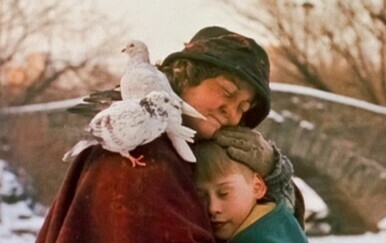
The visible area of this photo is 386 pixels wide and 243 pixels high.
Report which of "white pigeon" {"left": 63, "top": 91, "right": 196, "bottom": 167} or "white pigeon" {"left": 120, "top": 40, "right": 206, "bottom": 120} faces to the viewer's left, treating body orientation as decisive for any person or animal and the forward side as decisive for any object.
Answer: "white pigeon" {"left": 120, "top": 40, "right": 206, "bottom": 120}

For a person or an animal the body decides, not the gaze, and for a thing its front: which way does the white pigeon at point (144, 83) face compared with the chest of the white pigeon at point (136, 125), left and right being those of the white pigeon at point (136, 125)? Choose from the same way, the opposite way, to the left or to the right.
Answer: the opposite way

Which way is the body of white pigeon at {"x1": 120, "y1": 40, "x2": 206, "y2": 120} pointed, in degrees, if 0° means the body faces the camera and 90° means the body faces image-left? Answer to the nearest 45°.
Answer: approximately 90°

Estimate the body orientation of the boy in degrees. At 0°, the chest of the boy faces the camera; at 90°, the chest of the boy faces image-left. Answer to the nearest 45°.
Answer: approximately 45°

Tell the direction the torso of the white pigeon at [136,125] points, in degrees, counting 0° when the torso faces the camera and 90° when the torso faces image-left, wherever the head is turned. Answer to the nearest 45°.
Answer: approximately 270°

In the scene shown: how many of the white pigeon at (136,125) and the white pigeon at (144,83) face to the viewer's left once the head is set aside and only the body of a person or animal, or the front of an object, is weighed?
1
